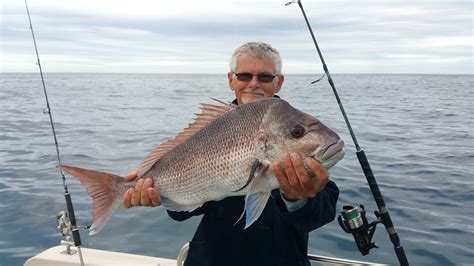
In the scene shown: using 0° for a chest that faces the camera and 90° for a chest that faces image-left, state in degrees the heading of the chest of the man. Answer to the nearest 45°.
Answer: approximately 0°

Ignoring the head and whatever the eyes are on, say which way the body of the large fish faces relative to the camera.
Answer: to the viewer's right
